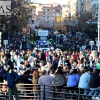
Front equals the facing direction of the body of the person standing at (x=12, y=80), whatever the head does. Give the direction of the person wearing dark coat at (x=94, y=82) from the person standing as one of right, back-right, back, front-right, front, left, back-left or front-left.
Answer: right

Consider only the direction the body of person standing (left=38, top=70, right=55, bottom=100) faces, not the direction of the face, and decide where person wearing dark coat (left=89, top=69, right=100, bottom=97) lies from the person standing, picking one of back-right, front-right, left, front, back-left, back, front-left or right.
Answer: right

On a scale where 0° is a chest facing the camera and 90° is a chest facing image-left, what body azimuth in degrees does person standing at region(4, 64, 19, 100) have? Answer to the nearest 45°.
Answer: approximately 180°

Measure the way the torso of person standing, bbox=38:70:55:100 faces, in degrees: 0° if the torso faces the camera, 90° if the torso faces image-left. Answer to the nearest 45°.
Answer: approximately 180°

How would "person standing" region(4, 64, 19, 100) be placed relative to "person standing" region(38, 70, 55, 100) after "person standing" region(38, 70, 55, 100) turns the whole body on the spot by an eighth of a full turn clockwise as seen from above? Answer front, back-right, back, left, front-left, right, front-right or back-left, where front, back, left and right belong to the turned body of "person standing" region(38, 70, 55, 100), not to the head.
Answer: back-left
